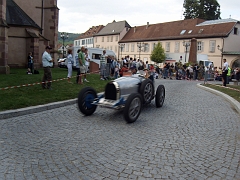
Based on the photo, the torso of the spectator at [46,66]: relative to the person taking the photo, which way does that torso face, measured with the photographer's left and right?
facing to the right of the viewer

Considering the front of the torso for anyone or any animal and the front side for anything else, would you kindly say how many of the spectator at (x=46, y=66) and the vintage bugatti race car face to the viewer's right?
1

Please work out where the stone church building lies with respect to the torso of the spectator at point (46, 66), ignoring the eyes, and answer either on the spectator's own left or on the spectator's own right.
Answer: on the spectator's own left

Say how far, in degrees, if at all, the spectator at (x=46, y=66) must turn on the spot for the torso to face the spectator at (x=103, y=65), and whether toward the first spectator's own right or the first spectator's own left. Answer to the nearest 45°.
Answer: approximately 45° to the first spectator's own left

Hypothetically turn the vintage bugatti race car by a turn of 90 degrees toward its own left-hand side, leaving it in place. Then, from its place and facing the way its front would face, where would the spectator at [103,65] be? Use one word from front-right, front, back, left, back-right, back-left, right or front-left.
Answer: back-left

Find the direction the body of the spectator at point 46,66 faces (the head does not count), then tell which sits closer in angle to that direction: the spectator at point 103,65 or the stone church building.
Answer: the spectator

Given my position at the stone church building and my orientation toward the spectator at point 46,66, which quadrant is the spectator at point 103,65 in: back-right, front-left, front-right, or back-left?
front-left

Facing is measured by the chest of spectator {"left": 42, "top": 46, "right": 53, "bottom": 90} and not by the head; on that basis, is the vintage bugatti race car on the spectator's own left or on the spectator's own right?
on the spectator's own right

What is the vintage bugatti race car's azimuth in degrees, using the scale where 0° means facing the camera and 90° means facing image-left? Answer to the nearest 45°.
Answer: approximately 45°
